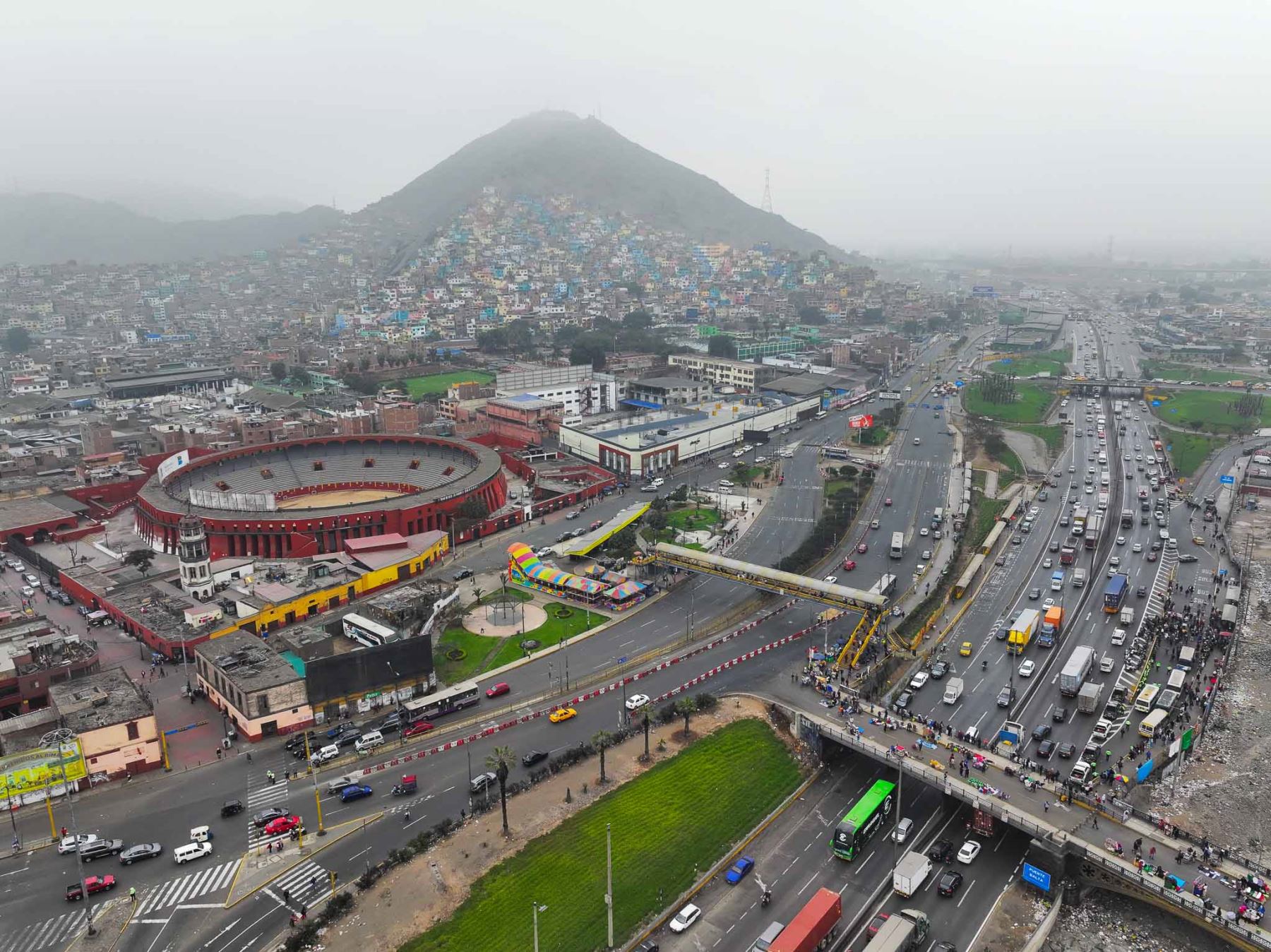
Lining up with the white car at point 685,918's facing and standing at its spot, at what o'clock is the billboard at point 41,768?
The billboard is roughly at 2 o'clock from the white car.

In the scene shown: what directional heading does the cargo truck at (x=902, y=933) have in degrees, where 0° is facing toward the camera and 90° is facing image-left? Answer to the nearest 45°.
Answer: approximately 225°

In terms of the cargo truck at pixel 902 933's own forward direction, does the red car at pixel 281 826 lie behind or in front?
behind

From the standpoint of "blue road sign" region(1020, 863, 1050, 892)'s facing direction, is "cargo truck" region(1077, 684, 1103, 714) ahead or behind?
behind

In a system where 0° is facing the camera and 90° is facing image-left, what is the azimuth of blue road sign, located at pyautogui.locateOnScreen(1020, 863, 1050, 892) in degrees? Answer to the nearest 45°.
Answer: approximately 45°

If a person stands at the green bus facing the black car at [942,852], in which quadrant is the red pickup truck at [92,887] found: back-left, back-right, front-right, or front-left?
back-right

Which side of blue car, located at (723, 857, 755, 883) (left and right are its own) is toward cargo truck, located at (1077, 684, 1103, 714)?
back

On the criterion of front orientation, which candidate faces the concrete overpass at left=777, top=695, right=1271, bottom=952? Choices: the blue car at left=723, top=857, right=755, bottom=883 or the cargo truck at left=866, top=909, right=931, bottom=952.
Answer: the cargo truck

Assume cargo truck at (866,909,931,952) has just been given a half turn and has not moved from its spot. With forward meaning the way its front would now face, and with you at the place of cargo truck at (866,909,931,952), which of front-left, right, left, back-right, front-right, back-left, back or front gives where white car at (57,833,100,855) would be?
front-right
